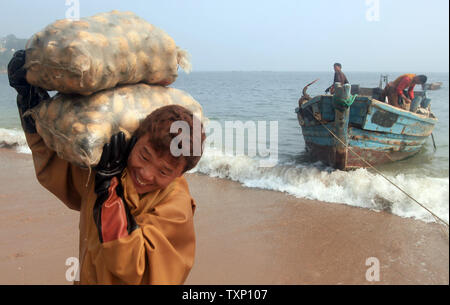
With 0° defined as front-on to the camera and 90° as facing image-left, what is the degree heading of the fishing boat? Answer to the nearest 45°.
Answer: approximately 45°

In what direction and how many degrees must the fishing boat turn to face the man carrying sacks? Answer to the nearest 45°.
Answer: approximately 45° to its left
